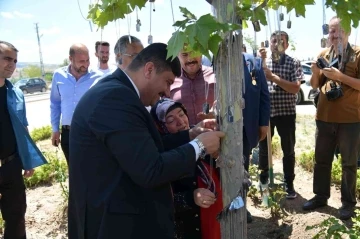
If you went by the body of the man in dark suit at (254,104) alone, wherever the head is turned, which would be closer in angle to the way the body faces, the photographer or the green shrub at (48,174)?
the green shrub

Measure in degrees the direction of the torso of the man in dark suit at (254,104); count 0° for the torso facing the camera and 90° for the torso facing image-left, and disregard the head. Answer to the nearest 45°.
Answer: approximately 45°

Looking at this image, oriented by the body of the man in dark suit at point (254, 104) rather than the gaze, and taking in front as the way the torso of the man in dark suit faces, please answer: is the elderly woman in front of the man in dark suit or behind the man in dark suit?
in front

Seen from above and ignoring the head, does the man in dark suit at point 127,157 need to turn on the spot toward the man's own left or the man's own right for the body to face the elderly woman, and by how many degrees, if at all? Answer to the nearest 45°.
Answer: approximately 45° to the man's own left

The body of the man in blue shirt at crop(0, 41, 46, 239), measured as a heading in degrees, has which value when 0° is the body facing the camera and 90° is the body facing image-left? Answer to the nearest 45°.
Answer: approximately 315°

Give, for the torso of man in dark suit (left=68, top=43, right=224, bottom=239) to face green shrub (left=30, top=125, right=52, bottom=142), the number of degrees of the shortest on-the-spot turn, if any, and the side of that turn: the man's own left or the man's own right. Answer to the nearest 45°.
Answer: approximately 90° to the man's own left

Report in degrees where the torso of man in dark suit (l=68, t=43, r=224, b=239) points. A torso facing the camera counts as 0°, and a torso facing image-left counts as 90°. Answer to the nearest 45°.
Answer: approximately 270°

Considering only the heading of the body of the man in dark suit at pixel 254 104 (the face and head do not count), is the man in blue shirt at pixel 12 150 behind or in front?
in front

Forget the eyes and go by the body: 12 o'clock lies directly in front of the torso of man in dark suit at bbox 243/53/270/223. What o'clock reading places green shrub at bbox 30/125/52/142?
The green shrub is roughly at 3 o'clock from the man in dark suit.

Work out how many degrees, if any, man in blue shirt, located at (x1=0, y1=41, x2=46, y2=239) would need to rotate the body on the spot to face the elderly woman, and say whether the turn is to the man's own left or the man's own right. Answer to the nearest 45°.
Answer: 0° — they already face them

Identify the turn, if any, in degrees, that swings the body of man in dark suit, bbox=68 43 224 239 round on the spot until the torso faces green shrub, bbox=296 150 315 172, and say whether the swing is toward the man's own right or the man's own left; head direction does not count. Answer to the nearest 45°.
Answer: approximately 45° to the man's own left

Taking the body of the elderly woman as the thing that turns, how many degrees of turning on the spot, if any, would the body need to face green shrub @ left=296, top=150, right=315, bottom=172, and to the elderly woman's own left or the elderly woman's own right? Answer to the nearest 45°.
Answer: approximately 90° to the elderly woman's own left

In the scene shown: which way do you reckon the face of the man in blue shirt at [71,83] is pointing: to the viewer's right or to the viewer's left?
to the viewer's right

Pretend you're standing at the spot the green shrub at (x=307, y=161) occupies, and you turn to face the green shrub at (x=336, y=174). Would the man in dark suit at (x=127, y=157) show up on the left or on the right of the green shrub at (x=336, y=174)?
right
